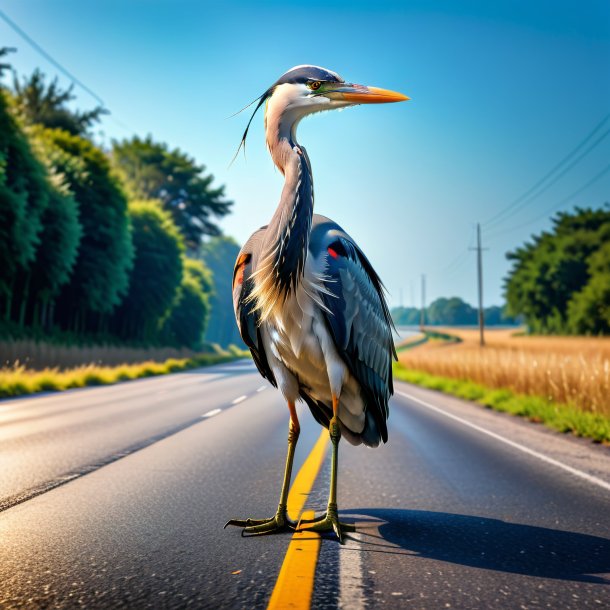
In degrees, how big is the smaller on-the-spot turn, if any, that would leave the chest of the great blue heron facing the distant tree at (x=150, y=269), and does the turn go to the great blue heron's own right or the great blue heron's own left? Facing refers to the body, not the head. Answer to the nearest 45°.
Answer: approximately 135° to the great blue heron's own right

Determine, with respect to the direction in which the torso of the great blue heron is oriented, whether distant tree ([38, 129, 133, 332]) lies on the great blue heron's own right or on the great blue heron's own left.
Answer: on the great blue heron's own right

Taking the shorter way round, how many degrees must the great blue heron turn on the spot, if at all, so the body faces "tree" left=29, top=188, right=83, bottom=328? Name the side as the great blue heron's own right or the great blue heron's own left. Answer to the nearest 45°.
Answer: approximately 90° to the great blue heron's own right

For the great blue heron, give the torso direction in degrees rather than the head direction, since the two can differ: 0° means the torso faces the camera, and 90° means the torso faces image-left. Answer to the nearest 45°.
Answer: approximately 45°
